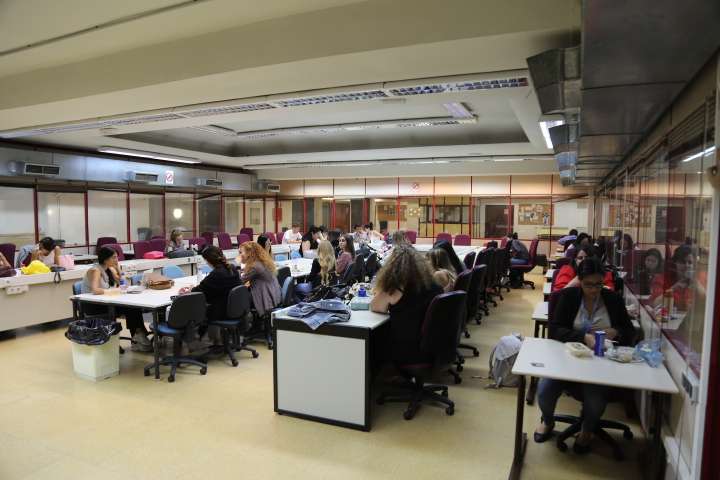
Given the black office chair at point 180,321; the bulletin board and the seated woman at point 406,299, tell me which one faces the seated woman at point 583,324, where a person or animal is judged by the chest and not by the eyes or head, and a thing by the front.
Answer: the bulletin board

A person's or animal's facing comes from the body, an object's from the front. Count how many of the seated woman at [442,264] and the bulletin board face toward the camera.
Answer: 1

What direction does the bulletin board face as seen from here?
toward the camera

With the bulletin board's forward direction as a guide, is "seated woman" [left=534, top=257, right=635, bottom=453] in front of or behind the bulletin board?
in front

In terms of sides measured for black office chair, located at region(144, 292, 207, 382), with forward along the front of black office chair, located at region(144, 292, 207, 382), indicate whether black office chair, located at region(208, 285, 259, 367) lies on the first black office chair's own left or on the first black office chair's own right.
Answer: on the first black office chair's own right

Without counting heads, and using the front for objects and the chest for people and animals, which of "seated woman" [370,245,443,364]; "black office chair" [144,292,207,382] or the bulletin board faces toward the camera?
the bulletin board

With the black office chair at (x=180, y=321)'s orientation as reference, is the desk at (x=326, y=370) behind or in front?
behind

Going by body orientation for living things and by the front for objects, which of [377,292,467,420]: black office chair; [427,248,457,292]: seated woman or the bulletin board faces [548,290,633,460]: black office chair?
the bulletin board

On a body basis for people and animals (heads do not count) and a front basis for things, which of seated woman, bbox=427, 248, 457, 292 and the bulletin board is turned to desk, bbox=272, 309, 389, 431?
the bulletin board

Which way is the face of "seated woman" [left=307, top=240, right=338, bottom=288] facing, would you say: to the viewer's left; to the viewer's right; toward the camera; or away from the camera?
away from the camera

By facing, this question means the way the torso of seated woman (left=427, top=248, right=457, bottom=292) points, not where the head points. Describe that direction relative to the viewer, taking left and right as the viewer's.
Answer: facing away from the viewer and to the left of the viewer

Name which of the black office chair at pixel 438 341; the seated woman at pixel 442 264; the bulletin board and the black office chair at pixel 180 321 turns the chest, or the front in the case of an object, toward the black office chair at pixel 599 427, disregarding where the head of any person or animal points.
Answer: the bulletin board

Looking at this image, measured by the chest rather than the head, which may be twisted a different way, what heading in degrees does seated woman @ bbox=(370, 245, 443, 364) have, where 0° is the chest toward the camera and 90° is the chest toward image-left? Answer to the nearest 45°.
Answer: approximately 135°

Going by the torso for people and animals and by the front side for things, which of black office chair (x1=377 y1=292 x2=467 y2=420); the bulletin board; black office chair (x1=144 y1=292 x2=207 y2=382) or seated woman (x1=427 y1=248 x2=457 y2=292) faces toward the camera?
the bulletin board

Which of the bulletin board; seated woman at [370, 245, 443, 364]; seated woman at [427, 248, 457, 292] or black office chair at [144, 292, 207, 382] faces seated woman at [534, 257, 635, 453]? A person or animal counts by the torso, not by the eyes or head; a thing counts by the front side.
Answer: the bulletin board

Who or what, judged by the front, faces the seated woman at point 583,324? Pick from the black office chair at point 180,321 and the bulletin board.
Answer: the bulletin board

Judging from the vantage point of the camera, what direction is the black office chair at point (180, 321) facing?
facing away from the viewer and to the left of the viewer

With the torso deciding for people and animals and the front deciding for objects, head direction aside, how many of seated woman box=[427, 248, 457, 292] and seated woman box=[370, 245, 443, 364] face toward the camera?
0

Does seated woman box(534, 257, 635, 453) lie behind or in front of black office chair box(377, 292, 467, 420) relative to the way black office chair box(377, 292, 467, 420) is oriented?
behind

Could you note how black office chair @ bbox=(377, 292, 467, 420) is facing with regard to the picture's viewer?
facing away from the viewer and to the left of the viewer
